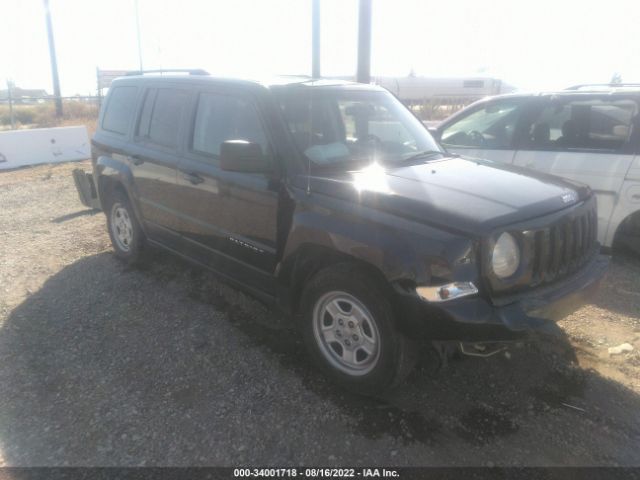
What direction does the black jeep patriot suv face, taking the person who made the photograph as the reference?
facing the viewer and to the right of the viewer

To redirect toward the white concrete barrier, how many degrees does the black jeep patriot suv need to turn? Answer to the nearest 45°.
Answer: approximately 180°

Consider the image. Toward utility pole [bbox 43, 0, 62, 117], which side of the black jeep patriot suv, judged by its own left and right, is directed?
back

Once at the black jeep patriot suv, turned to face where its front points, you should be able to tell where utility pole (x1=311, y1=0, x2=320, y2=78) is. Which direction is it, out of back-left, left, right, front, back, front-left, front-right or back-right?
back-left

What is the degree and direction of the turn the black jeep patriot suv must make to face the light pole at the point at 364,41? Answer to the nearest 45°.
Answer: approximately 135° to its left

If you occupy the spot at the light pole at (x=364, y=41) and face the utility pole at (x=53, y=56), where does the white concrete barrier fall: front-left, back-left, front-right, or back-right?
front-left
